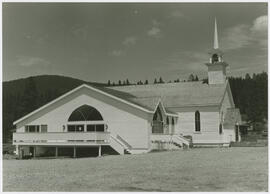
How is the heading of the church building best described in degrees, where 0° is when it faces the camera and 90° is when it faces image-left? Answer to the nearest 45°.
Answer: approximately 270°
